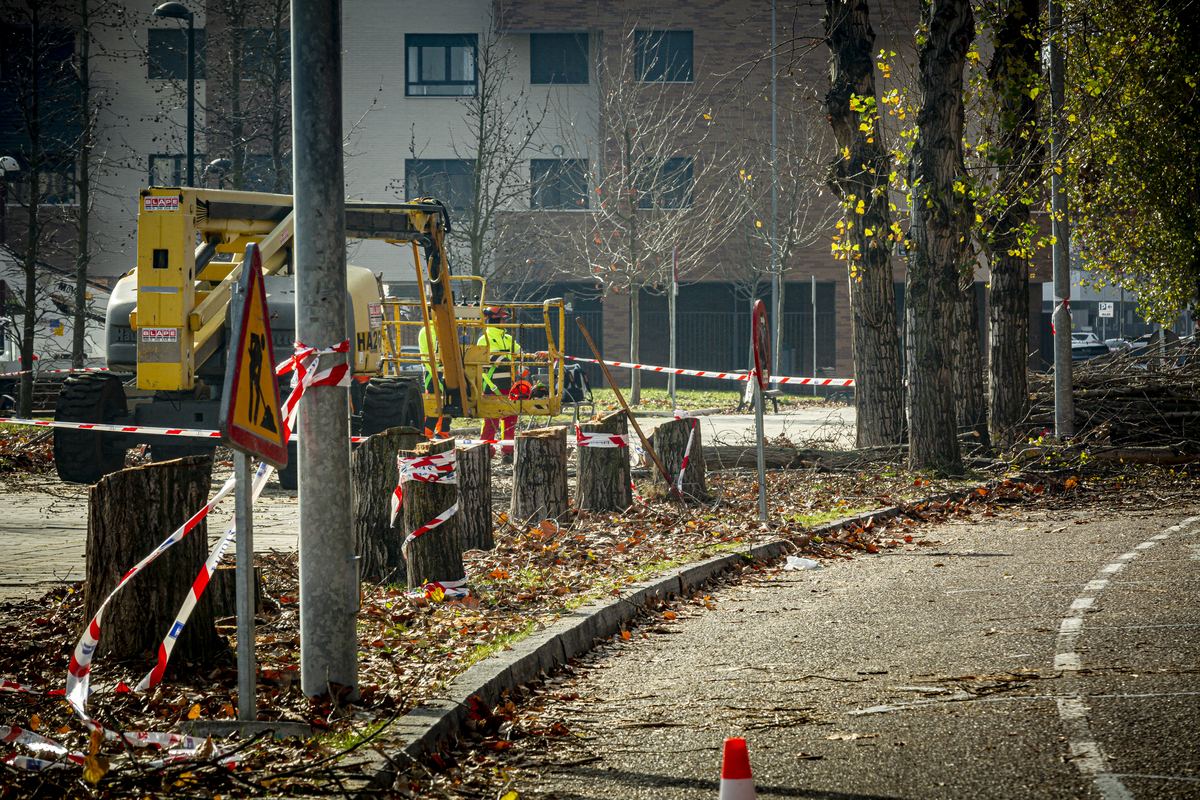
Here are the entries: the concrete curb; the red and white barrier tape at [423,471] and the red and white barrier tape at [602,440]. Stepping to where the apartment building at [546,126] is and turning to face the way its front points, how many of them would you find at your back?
0

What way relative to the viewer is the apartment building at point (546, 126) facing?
toward the camera

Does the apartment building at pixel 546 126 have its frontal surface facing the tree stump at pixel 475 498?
yes

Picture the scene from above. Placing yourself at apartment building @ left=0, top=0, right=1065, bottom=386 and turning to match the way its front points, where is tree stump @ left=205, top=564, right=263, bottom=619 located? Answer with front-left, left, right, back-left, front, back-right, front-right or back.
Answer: front

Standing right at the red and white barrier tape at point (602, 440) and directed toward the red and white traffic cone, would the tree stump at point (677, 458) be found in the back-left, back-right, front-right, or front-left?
back-left

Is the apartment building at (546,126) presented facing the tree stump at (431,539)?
yes

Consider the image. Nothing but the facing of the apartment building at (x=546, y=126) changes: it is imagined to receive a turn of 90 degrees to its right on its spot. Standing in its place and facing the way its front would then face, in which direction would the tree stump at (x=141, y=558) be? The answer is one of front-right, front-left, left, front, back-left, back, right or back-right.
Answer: left

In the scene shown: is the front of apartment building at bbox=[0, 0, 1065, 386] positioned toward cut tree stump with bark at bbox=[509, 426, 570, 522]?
yes

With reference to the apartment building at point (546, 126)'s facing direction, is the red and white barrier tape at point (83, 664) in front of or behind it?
in front

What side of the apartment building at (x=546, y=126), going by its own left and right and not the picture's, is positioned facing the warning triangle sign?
front

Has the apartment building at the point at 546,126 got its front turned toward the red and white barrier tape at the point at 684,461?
yes

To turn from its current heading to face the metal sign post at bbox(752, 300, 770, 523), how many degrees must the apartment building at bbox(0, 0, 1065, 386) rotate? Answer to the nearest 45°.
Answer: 0° — it already faces it

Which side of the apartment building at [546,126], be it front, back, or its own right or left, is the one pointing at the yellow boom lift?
front

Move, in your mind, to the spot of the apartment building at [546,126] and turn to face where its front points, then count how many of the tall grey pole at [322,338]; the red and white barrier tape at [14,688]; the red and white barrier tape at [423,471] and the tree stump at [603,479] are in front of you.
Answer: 4

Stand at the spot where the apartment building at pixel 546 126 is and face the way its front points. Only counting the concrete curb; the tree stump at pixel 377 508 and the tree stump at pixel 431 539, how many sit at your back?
0

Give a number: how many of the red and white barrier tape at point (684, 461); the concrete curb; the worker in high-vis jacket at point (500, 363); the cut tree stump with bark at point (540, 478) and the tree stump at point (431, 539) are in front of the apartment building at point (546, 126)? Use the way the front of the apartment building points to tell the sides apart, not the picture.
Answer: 5

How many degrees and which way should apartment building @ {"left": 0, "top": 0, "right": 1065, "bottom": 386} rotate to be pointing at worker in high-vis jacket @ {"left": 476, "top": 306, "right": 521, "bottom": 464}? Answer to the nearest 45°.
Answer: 0° — it already faces them
